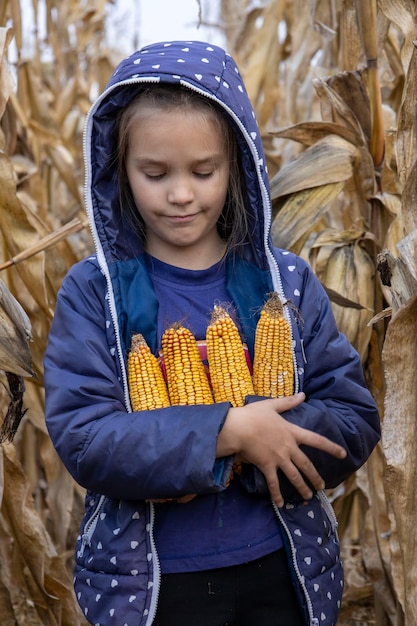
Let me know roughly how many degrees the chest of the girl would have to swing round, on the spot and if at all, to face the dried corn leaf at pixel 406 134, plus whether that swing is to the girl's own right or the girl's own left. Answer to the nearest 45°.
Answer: approximately 135° to the girl's own left

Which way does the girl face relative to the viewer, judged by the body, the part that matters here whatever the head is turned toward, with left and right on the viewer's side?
facing the viewer

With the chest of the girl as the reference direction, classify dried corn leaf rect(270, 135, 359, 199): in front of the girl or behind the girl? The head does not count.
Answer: behind

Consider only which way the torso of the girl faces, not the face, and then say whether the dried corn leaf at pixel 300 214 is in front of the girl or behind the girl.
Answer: behind

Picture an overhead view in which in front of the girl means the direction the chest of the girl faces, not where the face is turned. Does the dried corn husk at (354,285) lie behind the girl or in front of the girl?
behind

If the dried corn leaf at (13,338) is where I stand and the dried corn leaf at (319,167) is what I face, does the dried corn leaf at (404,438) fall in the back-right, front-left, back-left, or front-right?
front-right

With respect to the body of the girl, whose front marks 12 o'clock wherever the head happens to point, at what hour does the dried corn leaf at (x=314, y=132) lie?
The dried corn leaf is roughly at 7 o'clock from the girl.

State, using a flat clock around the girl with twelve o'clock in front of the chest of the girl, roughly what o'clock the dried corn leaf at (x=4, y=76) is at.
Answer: The dried corn leaf is roughly at 5 o'clock from the girl.

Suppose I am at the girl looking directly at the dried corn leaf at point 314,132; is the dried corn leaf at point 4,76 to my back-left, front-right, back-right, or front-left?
front-left

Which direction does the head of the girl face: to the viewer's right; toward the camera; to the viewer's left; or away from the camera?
toward the camera

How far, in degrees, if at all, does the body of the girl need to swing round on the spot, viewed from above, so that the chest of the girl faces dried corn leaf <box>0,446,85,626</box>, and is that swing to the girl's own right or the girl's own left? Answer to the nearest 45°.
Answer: approximately 135° to the girl's own right
